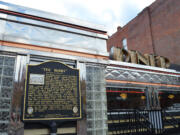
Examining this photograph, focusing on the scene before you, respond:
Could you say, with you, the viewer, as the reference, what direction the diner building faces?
facing the viewer and to the right of the viewer

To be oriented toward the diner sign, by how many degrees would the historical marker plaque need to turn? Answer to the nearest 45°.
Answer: approximately 135° to its left

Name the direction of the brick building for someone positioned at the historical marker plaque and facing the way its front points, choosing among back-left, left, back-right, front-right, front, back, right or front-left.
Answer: back-left

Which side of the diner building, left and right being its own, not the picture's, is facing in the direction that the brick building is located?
left

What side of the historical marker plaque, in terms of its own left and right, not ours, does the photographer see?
front

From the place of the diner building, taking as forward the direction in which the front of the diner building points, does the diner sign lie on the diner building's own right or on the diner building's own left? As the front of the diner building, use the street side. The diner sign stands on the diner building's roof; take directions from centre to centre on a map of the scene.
on the diner building's own left
